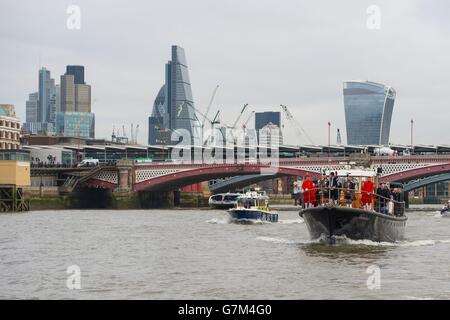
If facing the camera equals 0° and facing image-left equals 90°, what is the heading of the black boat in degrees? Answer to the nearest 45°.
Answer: approximately 45°
